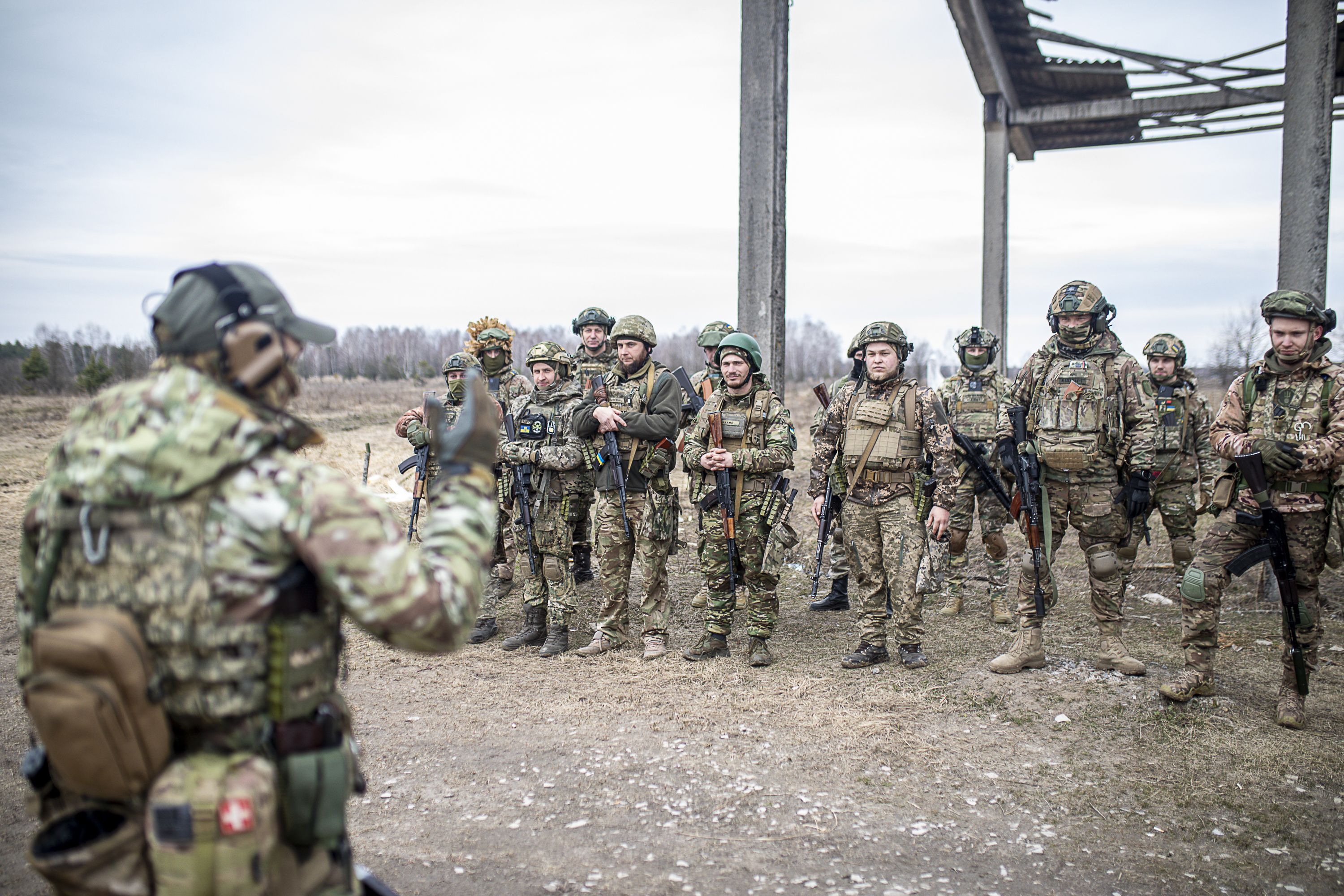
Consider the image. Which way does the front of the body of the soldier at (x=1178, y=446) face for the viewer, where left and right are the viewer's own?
facing the viewer and to the left of the viewer

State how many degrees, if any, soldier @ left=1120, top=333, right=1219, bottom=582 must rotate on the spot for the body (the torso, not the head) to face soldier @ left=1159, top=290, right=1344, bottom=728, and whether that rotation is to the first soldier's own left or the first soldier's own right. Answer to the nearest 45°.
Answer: approximately 45° to the first soldier's own left

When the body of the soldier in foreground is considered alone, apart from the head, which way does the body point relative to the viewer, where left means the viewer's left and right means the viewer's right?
facing away from the viewer and to the right of the viewer

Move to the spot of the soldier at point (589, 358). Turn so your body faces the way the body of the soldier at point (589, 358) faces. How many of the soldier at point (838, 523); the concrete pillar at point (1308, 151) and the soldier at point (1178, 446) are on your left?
3

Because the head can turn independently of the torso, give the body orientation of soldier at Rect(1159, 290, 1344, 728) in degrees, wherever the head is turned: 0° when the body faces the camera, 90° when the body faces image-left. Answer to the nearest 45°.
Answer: approximately 45°

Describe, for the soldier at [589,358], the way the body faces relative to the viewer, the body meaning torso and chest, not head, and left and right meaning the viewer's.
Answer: facing the viewer

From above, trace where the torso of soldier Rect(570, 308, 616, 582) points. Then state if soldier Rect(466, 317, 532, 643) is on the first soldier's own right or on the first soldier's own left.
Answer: on the first soldier's own right

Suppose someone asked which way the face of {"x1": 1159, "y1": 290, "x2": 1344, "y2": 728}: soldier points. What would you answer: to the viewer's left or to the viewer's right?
to the viewer's left

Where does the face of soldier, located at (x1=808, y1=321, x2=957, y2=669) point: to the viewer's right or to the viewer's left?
to the viewer's left

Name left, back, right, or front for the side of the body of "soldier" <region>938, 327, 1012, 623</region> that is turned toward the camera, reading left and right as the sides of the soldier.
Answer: front

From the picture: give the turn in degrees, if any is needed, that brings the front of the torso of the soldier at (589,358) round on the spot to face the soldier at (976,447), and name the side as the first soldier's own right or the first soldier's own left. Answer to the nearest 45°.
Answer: approximately 90° to the first soldier's own left
